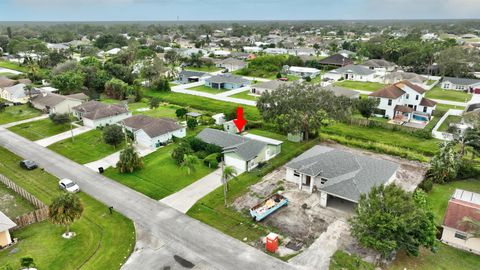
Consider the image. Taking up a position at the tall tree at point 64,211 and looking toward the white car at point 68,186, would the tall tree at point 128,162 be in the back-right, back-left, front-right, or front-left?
front-right

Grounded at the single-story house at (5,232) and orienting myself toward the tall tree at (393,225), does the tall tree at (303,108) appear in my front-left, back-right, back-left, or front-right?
front-left

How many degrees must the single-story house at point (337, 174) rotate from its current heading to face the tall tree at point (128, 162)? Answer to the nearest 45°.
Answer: approximately 45° to its right

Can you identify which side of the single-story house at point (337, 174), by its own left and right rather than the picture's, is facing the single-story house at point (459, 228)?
left

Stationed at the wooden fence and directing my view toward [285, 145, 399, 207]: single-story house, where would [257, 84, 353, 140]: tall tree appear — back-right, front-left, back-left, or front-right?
front-left

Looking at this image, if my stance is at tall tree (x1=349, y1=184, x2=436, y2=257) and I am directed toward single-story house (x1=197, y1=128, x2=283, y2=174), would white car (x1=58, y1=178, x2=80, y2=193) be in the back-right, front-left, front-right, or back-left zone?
front-left

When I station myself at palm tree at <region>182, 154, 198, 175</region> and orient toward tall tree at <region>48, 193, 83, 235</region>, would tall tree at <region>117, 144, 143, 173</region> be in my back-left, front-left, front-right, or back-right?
front-right

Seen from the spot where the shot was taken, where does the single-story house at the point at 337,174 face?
facing the viewer and to the left of the viewer

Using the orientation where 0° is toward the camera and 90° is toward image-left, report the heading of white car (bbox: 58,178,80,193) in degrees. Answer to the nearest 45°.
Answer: approximately 315°

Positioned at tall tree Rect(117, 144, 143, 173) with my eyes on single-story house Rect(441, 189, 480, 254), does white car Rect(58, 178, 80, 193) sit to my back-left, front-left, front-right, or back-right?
back-right

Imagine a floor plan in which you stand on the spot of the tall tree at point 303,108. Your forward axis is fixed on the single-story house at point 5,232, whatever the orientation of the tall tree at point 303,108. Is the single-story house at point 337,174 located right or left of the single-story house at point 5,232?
left
